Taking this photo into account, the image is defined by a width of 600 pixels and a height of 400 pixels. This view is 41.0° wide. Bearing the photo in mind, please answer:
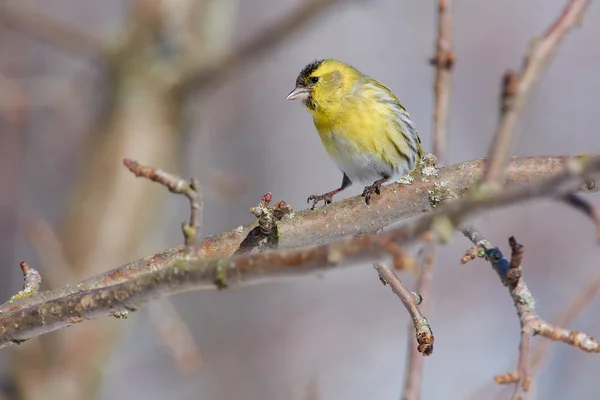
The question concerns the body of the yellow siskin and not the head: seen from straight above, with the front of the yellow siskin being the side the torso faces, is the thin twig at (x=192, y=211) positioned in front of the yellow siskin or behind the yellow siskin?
in front

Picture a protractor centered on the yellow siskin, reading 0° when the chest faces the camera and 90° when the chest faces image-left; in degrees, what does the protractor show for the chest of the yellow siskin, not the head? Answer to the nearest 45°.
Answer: approximately 45°
